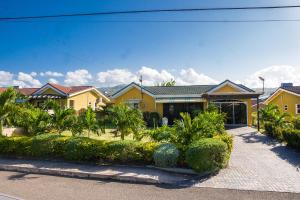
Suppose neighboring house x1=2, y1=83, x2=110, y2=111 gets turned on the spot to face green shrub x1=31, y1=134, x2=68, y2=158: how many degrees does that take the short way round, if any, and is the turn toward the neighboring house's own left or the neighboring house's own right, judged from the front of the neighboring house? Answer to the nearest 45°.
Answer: approximately 45° to the neighboring house's own left

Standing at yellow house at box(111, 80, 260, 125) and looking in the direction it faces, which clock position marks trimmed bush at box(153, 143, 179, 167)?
The trimmed bush is roughly at 12 o'clock from the yellow house.

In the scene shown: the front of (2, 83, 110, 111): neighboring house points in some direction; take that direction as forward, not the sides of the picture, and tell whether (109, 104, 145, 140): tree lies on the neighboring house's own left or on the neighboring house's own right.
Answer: on the neighboring house's own left

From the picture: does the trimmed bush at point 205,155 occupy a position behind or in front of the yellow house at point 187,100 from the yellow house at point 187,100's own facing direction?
in front

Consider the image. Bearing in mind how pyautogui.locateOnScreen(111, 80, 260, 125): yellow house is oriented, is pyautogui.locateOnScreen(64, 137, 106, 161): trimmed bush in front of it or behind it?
in front

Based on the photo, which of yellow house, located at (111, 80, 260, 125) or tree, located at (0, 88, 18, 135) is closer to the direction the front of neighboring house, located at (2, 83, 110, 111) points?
the tree

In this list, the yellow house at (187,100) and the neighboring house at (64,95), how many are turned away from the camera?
0

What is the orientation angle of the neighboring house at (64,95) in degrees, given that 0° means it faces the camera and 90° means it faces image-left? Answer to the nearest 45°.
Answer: approximately 45°

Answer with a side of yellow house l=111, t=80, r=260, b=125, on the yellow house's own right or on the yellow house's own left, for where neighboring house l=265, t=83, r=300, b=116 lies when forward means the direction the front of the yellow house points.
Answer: on the yellow house's own left

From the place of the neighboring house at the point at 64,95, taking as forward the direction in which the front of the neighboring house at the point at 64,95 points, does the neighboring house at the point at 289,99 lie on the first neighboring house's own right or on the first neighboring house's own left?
on the first neighboring house's own left
